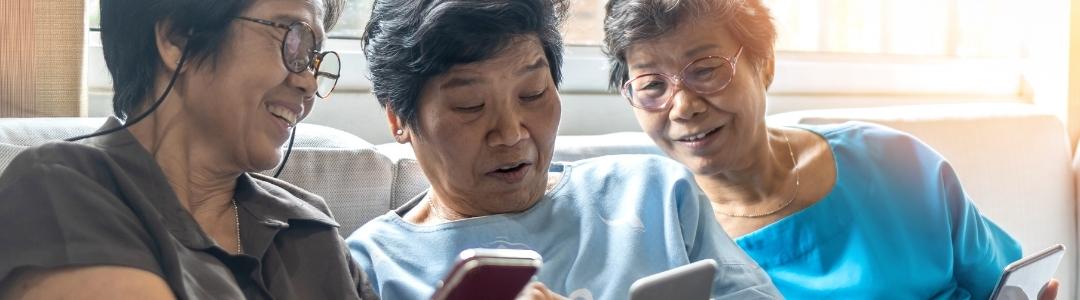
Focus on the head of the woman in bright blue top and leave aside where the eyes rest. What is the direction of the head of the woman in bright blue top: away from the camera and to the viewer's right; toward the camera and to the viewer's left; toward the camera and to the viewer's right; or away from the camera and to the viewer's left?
toward the camera and to the viewer's left

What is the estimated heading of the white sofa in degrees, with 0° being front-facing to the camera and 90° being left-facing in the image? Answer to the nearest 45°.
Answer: approximately 0°

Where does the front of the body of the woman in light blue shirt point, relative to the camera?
toward the camera

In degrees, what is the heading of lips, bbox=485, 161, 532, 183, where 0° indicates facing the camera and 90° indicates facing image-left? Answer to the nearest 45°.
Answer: approximately 315°

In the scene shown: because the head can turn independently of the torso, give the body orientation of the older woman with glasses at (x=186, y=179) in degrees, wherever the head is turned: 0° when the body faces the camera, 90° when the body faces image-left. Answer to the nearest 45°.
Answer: approximately 315°

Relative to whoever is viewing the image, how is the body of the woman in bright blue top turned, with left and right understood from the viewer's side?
facing the viewer and to the left of the viewer
